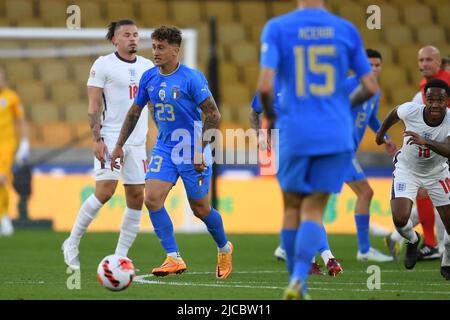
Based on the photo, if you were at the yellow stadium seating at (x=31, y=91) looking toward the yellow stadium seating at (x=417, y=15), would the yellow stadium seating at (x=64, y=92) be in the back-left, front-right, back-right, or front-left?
front-right

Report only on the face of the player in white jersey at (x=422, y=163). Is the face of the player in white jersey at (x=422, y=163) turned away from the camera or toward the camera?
toward the camera

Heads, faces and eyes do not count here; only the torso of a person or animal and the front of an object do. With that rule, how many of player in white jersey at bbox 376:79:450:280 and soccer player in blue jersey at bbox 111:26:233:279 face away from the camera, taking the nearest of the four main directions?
0

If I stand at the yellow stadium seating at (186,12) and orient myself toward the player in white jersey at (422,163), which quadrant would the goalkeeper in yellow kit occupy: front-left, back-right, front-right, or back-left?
front-right

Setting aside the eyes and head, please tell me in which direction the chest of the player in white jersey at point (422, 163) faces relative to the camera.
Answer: toward the camera

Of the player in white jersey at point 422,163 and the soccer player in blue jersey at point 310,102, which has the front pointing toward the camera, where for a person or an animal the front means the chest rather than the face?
the player in white jersey

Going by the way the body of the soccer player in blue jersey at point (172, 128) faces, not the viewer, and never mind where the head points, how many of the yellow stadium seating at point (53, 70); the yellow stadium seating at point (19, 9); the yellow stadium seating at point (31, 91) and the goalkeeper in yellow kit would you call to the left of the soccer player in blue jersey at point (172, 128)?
0

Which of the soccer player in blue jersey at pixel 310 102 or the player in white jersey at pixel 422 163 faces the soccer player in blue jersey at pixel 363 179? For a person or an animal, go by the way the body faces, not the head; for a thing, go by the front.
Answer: the soccer player in blue jersey at pixel 310 102

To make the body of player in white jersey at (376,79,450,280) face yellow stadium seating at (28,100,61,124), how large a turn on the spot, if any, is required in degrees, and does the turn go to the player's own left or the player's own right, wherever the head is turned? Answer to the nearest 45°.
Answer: approximately 135° to the player's own right

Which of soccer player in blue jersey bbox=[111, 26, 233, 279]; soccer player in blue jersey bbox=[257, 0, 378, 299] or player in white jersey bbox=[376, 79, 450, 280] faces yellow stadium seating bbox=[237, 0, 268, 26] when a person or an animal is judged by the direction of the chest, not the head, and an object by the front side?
soccer player in blue jersey bbox=[257, 0, 378, 299]

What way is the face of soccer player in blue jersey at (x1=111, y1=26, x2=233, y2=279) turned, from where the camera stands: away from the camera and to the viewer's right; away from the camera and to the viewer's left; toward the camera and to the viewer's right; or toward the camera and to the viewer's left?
toward the camera and to the viewer's left

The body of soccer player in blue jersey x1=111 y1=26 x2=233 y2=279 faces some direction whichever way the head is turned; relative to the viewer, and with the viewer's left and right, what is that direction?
facing the viewer and to the left of the viewer

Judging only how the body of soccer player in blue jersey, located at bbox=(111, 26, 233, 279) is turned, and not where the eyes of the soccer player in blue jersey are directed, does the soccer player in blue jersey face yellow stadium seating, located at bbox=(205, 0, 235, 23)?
no

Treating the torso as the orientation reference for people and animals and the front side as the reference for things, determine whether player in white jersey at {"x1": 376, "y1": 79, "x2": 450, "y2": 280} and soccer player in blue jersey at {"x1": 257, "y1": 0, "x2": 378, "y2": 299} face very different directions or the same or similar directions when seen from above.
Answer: very different directions

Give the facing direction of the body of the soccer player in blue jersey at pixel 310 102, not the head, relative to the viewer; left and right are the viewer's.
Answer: facing away from the viewer

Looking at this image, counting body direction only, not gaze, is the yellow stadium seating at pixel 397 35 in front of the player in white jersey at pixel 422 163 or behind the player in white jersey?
behind

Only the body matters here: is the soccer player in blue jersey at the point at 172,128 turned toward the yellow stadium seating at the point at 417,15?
no

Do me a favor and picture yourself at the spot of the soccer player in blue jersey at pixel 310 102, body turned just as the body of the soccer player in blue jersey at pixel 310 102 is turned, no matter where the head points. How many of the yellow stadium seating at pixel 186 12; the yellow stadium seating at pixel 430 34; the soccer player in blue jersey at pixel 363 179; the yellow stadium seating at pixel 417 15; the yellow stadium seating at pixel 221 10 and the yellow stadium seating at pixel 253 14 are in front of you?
6

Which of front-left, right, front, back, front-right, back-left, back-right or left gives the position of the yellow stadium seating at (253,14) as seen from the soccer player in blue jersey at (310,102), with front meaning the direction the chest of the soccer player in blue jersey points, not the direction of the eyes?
front
